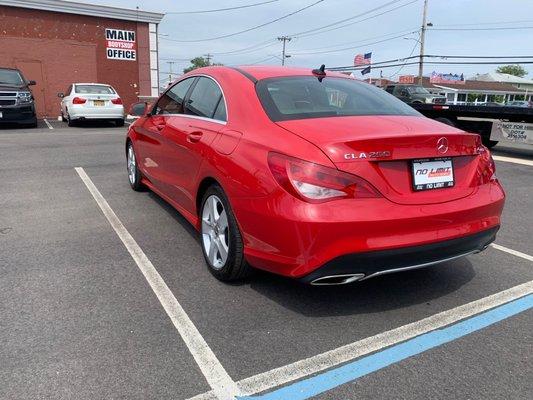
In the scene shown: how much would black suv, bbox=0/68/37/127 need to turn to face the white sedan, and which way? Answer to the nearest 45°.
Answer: approximately 90° to its left

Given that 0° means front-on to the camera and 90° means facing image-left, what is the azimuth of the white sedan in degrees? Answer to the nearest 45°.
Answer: approximately 180°

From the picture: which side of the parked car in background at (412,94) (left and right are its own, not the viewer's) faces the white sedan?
right

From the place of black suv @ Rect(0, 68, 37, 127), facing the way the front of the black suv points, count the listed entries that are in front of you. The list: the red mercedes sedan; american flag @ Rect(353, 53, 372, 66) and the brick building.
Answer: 1

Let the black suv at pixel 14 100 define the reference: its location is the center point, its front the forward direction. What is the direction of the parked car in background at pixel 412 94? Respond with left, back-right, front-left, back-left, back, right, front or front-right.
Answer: left

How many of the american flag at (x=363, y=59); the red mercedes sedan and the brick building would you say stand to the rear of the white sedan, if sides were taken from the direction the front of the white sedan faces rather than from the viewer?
1

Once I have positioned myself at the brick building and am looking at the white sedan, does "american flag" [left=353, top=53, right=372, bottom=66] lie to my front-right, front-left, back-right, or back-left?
back-left

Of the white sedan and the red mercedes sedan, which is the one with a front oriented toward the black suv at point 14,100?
the red mercedes sedan

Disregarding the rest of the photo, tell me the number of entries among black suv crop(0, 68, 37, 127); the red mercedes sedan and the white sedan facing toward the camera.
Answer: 1

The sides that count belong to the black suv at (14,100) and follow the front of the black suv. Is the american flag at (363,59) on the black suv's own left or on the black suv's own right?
on the black suv's own left

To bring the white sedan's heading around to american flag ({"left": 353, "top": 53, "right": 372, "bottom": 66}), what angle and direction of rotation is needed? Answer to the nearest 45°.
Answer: approximately 45° to its right

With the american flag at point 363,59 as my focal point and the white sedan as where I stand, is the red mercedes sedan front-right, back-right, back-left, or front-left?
back-right

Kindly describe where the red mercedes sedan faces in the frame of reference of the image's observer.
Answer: facing away from the viewer and to the left of the viewer

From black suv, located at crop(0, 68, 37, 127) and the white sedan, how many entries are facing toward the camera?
1
